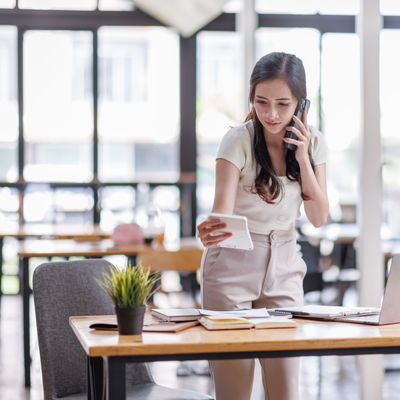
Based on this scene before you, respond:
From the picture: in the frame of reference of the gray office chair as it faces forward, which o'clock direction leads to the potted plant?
The potted plant is roughly at 1 o'clock from the gray office chair.

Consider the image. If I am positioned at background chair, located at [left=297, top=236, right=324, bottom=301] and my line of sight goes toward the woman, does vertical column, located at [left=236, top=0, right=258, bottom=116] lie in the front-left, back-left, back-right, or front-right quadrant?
back-right

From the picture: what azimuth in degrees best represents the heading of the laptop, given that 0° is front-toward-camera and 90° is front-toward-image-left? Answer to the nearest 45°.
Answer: approximately 135°

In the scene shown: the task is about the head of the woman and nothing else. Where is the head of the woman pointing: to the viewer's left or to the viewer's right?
to the viewer's left

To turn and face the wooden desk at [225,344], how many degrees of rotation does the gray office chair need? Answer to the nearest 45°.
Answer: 0° — it already faces it
